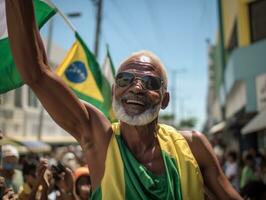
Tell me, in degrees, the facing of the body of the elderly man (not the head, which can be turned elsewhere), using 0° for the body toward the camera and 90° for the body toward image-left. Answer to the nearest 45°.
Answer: approximately 0°

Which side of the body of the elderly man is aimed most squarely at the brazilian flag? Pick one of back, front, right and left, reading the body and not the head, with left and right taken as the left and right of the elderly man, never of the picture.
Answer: back

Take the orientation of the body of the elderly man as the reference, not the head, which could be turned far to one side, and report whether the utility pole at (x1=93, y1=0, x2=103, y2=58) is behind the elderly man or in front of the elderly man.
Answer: behind

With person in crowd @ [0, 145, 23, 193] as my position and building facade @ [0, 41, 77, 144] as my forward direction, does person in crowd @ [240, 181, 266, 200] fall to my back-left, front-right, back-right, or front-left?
back-right

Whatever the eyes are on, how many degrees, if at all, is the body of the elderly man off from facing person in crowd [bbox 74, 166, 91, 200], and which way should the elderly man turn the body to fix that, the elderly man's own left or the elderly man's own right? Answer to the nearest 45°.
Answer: approximately 180°

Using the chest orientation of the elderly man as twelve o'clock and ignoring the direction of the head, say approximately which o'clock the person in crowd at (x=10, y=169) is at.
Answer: The person in crowd is roughly at 5 o'clock from the elderly man.
